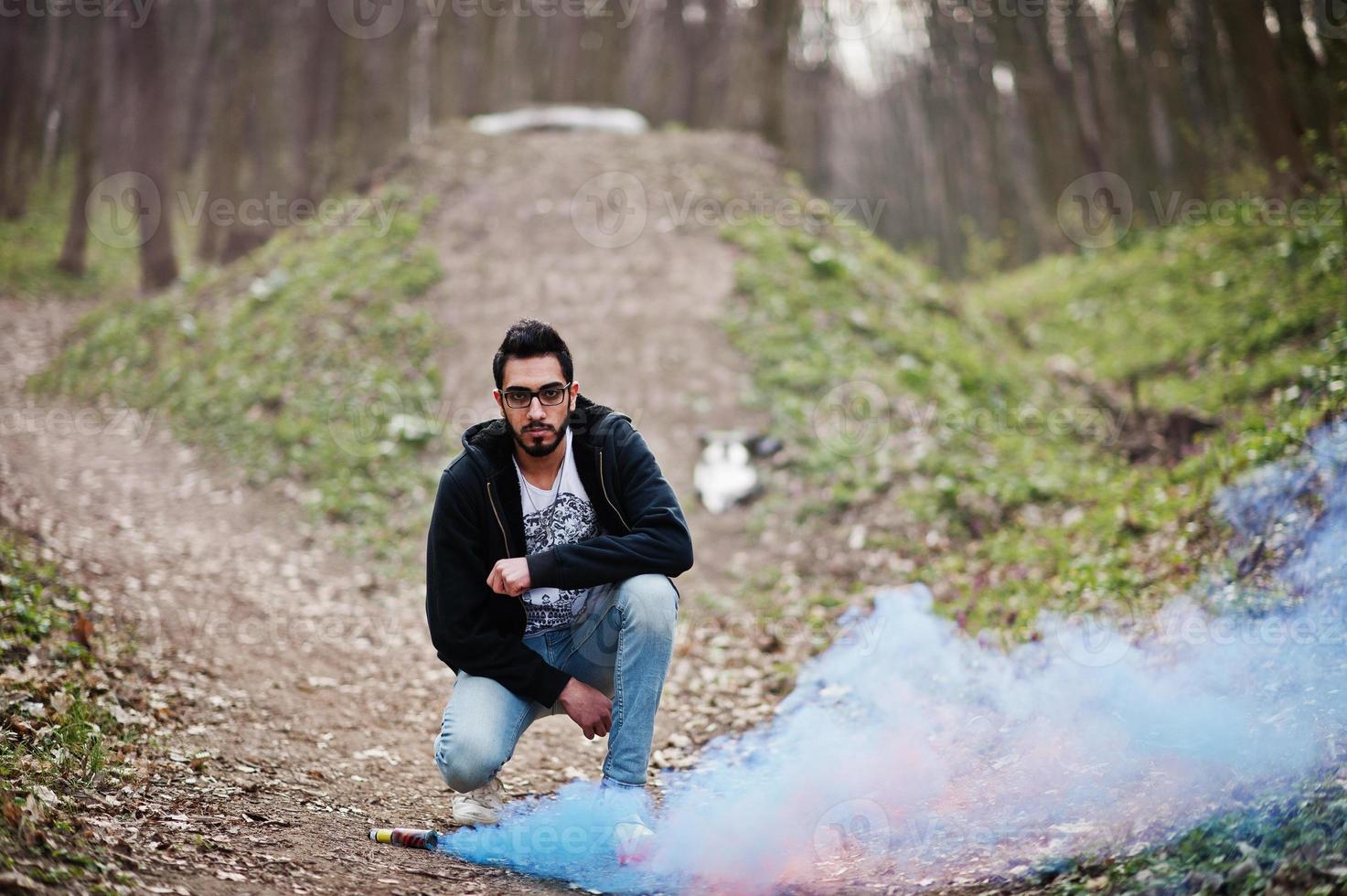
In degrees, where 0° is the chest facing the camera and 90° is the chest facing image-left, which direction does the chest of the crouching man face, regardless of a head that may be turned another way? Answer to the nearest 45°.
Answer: approximately 0°

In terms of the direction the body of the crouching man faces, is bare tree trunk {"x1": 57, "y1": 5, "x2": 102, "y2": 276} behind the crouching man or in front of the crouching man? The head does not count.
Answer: behind

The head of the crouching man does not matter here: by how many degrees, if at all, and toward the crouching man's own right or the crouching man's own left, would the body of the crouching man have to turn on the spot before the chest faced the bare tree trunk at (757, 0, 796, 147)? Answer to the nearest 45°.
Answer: approximately 180°

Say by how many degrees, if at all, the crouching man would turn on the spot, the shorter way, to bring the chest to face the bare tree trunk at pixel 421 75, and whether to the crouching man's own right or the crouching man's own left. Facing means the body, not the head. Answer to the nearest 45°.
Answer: approximately 180°

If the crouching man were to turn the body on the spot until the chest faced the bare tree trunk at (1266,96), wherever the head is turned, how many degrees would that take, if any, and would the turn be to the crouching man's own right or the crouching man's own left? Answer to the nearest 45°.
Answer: approximately 135° to the crouching man's own left
